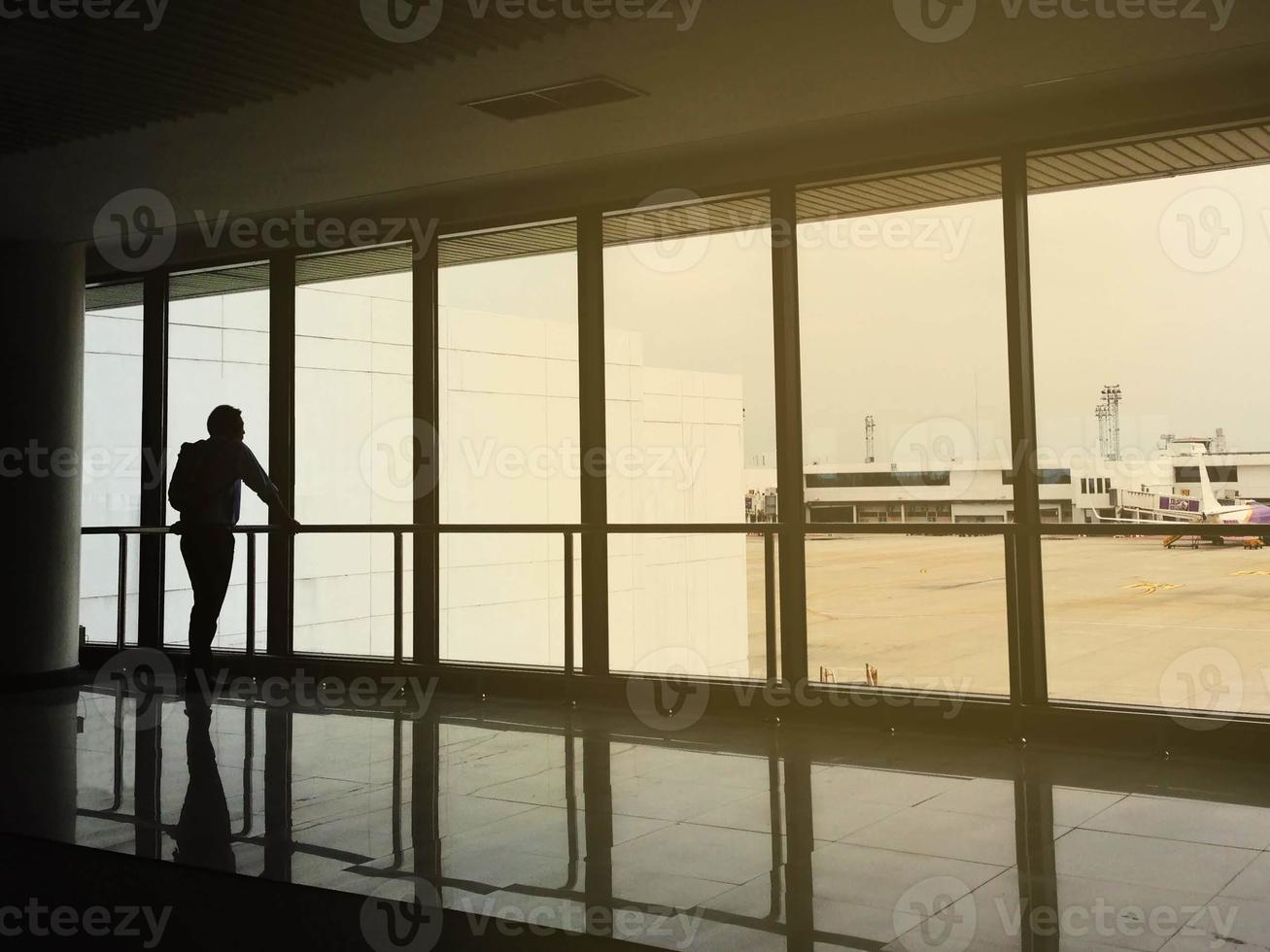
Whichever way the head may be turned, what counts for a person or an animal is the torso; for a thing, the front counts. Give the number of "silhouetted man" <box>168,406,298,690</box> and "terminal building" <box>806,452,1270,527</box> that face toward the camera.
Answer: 1

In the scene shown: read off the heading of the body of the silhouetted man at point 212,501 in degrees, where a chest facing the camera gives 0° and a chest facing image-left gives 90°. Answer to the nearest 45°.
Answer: approximately 225°

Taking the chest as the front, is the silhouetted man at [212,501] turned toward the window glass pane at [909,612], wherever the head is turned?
no

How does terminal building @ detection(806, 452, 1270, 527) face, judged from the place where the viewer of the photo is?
facing the viewer

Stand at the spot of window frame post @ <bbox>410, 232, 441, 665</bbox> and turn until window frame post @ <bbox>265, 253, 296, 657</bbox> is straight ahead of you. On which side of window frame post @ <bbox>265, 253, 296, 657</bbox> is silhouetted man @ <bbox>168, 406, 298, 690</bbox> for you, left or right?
left

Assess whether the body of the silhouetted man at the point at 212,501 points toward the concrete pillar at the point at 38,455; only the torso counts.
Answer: no

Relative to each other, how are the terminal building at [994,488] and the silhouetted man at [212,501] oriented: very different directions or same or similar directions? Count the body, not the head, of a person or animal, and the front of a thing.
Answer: very different directions

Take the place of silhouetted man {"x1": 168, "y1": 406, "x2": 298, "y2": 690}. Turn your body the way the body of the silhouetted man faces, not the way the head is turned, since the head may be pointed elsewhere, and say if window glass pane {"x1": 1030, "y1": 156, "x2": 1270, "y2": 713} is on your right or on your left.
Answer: on your right
